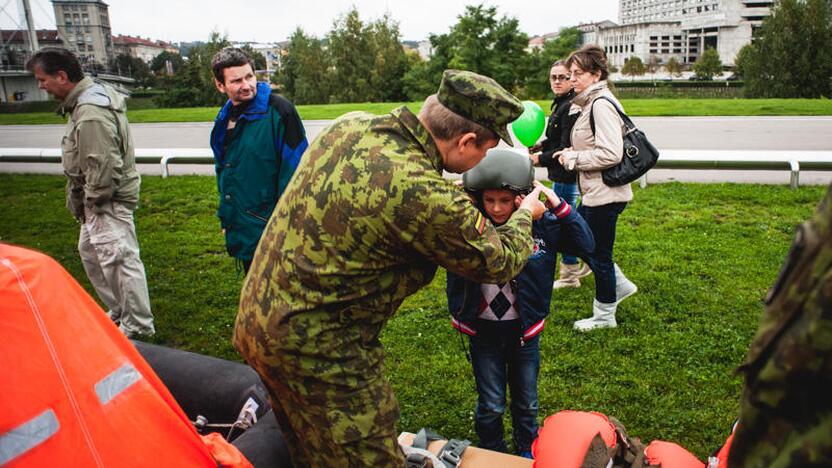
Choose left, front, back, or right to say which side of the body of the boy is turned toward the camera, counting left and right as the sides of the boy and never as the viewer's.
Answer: front

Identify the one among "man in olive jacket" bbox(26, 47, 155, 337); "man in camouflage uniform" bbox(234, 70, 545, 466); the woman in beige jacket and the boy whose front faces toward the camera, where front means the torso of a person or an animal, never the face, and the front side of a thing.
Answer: the boy

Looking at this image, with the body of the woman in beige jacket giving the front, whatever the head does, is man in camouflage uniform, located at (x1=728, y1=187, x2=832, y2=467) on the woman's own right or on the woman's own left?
on the woman's own left

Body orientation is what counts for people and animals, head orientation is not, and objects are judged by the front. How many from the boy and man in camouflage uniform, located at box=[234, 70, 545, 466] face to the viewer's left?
0

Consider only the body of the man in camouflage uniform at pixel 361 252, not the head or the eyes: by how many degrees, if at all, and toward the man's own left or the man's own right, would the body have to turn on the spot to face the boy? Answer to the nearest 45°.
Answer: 0° — they already face them

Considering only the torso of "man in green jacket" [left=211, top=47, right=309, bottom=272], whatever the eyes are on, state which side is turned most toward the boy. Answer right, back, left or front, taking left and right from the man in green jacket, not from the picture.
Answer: left
